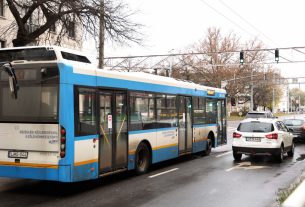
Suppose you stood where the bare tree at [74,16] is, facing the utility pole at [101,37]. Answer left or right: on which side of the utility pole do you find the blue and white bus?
right

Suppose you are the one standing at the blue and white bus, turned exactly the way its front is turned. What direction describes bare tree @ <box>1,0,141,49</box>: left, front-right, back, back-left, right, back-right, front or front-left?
front-left

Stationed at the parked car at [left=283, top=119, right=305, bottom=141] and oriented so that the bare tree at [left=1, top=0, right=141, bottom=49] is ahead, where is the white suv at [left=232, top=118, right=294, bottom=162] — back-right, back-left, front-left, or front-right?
front-left

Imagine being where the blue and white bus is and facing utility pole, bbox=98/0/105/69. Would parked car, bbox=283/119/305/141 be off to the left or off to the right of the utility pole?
right

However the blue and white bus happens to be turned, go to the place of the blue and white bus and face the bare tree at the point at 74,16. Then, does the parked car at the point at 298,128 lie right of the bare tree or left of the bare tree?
right
